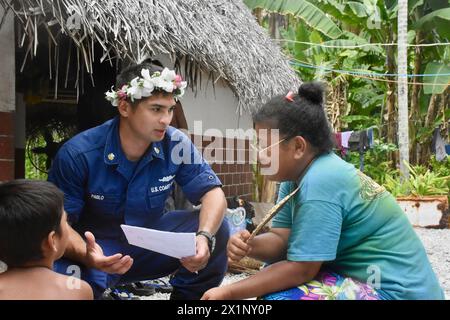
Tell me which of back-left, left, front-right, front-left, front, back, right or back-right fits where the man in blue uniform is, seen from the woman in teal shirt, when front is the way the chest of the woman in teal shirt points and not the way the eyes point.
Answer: front-right

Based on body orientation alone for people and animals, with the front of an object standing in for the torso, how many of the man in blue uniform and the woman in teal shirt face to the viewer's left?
1

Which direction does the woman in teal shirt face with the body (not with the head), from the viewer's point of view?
to the viewer's left

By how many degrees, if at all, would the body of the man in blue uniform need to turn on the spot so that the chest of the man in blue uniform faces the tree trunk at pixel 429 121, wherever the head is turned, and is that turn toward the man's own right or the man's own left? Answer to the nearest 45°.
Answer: approximately 90° to the man's own left

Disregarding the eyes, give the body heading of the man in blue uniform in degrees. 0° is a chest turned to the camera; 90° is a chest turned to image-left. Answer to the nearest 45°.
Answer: approximately 315°

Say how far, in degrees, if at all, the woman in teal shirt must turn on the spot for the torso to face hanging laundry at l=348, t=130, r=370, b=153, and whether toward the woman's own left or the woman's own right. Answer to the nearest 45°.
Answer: approximately 90° to the woman's own right

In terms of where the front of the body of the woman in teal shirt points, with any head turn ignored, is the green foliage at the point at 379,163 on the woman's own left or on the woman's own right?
on the woman's own right

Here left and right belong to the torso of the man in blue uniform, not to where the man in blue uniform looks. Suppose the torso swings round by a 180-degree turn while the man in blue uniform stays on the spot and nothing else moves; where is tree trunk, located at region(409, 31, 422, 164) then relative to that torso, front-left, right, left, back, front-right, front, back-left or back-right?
right

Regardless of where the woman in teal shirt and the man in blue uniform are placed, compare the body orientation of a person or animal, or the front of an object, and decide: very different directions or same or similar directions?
very different directions

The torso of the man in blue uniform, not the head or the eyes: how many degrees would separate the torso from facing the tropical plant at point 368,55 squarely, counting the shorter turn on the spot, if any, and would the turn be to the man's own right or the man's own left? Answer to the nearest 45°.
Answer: approximately 90° to the man's own left

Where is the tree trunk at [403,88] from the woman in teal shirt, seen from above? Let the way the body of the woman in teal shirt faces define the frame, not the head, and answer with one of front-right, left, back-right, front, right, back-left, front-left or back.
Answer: right

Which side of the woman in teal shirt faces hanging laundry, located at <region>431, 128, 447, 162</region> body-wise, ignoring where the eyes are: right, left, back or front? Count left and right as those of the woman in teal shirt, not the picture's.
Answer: right

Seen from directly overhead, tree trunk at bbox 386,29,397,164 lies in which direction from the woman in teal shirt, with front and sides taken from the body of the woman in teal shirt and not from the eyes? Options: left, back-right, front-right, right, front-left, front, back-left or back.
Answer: right

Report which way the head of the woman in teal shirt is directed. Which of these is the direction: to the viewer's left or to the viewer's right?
to the viewer's left

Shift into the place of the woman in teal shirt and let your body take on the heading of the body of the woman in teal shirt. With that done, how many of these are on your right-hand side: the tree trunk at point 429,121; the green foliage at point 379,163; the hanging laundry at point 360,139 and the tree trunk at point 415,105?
4
